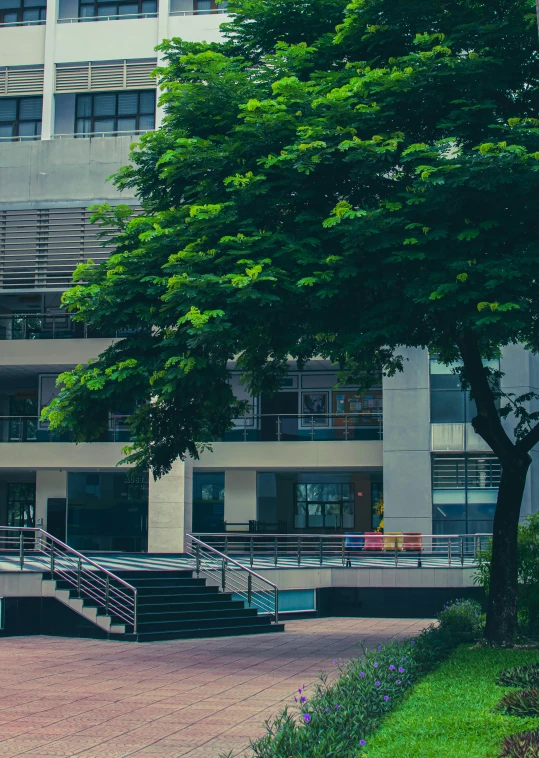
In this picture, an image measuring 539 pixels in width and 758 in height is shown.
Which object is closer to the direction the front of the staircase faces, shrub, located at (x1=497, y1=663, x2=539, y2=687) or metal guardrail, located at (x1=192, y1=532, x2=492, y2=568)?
the shrub

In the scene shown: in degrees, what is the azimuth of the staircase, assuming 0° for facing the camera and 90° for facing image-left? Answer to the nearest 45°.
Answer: approximately 315°

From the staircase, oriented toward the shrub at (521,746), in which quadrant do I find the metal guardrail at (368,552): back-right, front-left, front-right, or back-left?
back-left

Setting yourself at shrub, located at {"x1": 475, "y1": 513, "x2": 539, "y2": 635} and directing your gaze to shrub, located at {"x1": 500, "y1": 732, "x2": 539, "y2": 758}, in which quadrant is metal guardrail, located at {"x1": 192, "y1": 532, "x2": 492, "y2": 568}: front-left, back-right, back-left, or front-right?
back-right

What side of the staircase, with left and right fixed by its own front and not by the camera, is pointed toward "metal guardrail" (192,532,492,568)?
left
